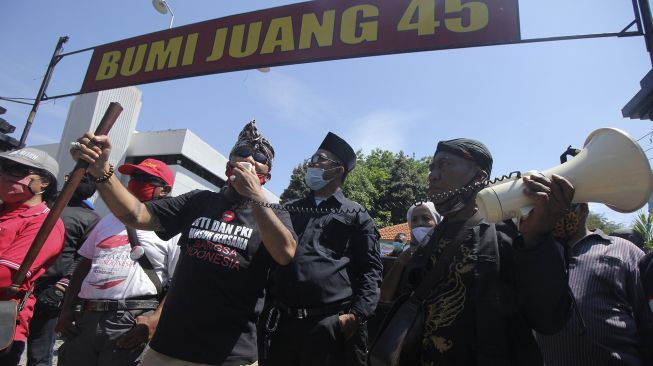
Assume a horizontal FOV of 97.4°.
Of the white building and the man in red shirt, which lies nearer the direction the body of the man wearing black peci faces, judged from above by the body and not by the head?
the man in red shirt

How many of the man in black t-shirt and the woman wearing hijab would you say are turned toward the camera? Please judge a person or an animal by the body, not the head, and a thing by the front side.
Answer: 2

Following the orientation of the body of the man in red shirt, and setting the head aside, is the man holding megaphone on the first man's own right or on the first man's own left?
on the first man's own left

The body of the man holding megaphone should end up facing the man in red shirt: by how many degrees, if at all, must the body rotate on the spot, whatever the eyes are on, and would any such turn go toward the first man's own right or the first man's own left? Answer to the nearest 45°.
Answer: approximately 45° to the first man's own right

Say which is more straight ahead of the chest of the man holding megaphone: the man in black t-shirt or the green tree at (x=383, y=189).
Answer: the man in black t-shirt

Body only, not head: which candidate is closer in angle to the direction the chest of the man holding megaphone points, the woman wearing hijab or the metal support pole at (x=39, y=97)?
the metal support pole

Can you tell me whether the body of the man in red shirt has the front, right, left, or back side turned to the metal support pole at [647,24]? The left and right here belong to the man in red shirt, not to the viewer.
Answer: left

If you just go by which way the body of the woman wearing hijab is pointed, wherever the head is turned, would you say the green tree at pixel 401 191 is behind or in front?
behind

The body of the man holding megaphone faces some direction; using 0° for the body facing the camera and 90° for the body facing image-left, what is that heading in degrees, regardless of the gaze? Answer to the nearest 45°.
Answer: approximately 45°

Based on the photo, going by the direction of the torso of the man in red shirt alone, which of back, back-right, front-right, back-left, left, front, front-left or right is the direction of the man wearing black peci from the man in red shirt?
left

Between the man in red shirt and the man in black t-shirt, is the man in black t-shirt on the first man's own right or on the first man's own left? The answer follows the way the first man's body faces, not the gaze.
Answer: on the first man's own left

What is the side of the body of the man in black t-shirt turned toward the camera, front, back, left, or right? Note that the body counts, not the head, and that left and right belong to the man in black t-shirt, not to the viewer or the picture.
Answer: front

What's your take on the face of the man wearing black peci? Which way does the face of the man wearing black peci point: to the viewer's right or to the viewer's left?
to the viewer's left

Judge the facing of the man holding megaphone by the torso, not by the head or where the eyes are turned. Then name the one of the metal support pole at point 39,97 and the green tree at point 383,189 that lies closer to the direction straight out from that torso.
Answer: the metal support pole
